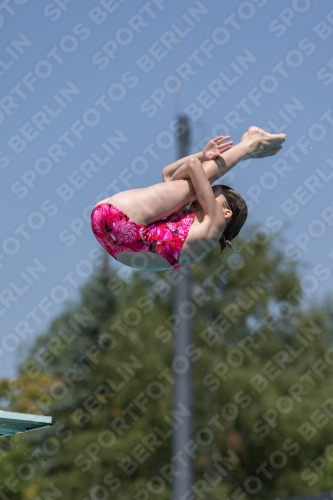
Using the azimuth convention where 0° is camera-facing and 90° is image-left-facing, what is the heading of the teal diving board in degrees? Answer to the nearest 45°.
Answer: approximately 270°

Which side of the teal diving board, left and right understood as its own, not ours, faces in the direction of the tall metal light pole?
left

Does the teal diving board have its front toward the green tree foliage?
no
